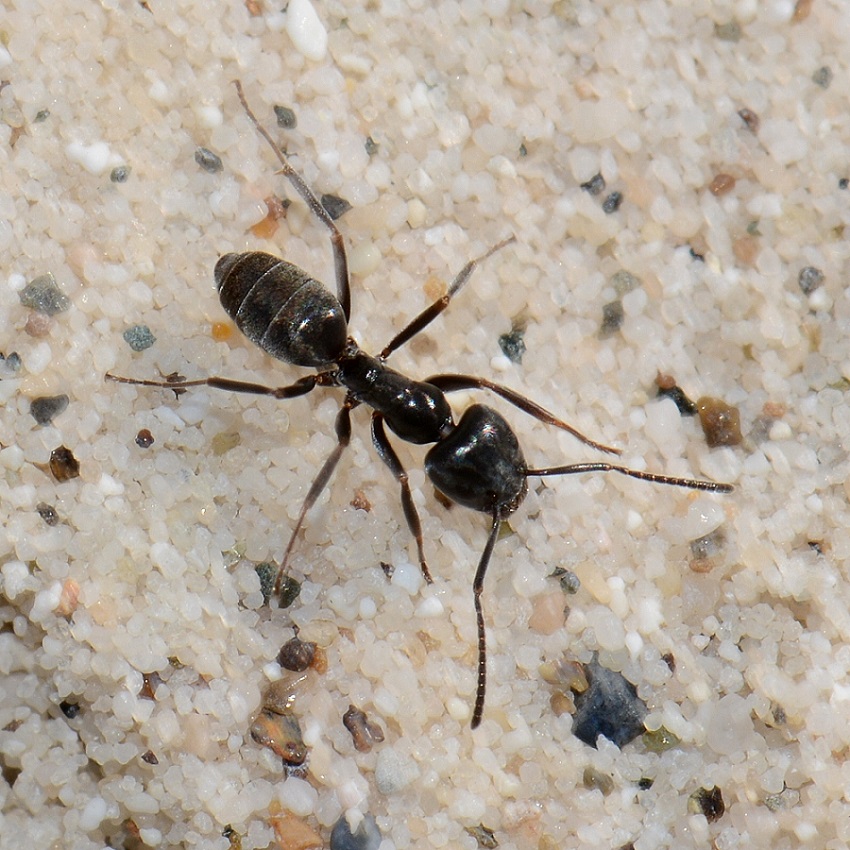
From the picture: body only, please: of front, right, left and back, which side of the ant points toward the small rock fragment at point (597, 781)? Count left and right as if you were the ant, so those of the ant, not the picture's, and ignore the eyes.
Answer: front

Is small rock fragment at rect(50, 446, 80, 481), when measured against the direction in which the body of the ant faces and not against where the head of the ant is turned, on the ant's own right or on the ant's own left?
on the ant's own right

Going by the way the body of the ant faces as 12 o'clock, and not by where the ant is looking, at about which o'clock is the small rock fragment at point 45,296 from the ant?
The small rock fragment is roughly at 4 o'clock from the ant.

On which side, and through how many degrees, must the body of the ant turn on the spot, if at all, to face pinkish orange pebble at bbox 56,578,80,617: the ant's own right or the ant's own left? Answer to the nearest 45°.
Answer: approximately 90° to the ant's own right

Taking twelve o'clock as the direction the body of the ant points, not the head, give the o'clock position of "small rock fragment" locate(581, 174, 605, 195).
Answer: The small rock fragment is roughly at 8 o'clock from the ant.

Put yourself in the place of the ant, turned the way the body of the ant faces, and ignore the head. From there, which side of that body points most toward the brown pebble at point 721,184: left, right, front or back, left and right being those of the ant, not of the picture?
left

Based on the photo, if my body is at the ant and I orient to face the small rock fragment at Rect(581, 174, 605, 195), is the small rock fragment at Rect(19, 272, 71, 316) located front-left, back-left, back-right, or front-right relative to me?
back-left

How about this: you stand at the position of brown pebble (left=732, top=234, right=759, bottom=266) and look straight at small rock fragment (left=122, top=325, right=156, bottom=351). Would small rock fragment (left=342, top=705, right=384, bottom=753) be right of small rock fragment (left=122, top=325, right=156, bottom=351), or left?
left

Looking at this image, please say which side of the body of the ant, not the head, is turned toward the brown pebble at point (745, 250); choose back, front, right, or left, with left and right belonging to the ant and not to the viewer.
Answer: left

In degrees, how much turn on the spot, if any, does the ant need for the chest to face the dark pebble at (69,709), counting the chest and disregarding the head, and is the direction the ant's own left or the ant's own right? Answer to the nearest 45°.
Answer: approximately 45° to the ant's own right

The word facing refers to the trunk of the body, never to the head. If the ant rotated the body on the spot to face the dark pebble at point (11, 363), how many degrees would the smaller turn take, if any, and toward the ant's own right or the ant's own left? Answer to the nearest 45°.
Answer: approximately 90° to the ant's own right
